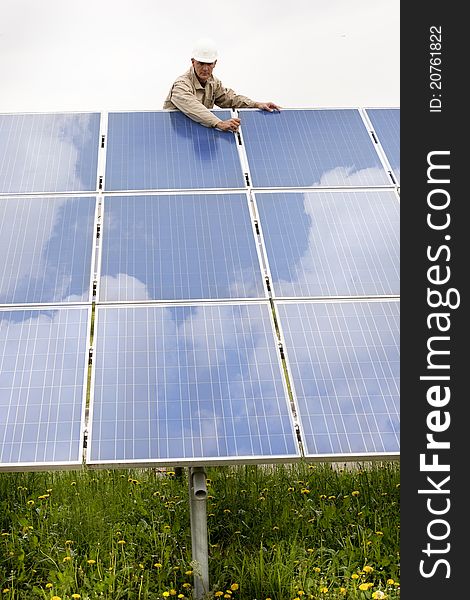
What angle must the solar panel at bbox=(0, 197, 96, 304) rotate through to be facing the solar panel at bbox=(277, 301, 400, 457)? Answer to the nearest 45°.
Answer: approximately 90° to its left

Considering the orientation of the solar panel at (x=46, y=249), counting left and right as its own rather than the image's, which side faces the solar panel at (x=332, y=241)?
left

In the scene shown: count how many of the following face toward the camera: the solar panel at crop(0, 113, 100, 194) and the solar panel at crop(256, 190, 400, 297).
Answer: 2

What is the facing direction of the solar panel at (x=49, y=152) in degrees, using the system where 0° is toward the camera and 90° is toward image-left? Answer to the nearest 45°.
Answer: approximately 0°

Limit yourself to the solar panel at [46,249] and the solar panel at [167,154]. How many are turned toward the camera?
2

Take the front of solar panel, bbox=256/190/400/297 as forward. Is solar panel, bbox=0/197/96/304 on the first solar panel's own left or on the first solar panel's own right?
on the first solar panel's own right

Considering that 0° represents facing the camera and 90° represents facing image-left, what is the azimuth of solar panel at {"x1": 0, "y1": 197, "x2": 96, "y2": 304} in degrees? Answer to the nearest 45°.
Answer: approximately 0°
